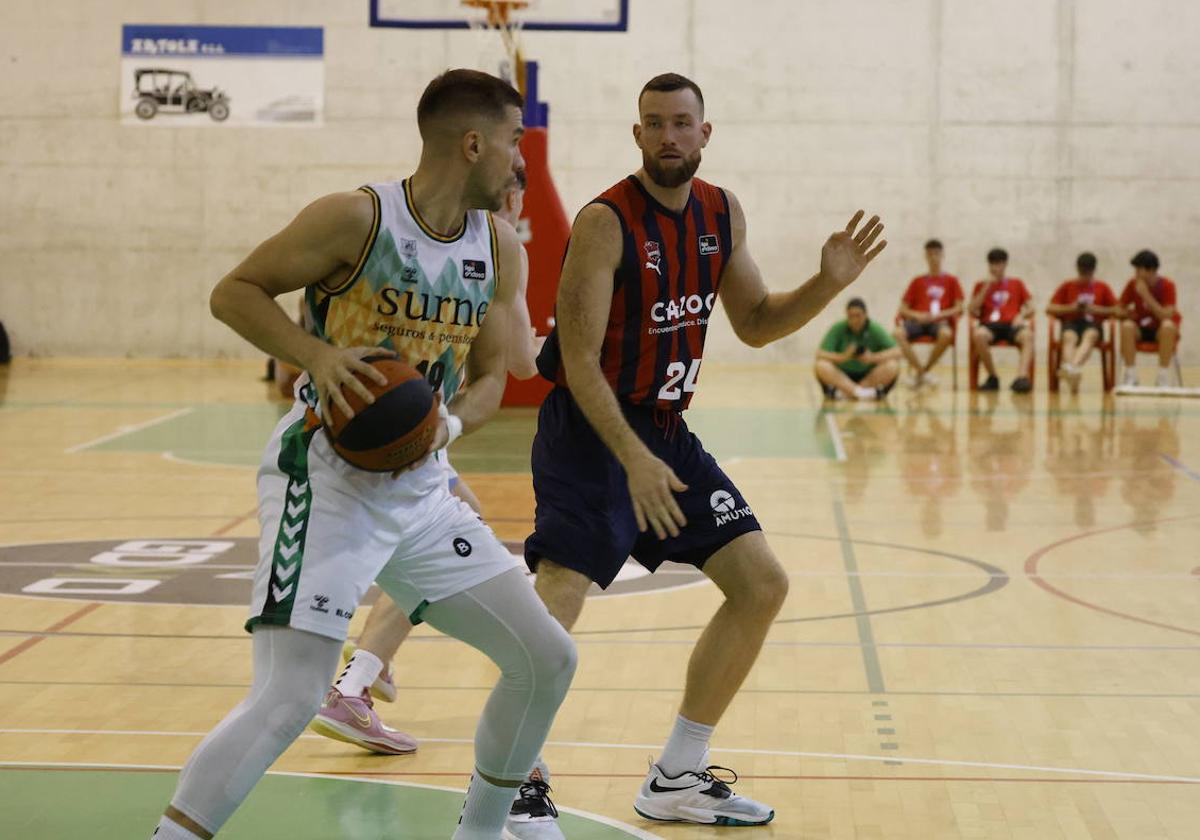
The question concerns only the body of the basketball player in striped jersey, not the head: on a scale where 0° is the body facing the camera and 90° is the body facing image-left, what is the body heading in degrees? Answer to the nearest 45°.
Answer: approximately 315°

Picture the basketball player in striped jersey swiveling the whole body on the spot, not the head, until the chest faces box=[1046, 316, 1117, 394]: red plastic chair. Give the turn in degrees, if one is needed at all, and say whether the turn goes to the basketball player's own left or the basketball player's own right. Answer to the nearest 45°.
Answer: approximately 135° to the basketball player's own left

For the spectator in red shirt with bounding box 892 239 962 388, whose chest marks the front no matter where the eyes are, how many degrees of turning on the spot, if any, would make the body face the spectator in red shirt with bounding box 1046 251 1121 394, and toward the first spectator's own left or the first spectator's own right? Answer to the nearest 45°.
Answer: approximately 90° to the first spectator's own left

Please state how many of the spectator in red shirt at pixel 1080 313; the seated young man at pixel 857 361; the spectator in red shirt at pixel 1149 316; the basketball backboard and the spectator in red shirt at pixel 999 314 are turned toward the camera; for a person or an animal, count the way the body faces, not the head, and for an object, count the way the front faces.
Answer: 5

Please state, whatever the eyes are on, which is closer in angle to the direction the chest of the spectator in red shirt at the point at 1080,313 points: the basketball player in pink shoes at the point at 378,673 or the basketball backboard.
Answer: the basketball player in pink shoes

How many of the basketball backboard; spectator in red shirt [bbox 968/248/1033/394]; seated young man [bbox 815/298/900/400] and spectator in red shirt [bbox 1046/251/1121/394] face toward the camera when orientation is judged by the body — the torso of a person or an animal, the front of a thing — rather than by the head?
4

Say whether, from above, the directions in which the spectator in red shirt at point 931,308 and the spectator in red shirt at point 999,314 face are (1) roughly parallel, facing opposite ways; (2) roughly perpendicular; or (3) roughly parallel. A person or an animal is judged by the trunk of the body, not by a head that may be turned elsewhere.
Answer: roughly parallel

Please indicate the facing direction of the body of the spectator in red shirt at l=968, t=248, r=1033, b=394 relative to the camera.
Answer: toward the camera

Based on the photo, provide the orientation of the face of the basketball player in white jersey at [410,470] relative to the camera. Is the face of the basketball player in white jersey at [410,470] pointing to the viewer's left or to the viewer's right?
to the viewer's right

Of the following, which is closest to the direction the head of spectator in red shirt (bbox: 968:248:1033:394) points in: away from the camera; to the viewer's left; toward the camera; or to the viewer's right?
toward the camera

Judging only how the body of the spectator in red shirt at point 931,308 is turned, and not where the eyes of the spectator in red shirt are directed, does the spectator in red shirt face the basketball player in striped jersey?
yes

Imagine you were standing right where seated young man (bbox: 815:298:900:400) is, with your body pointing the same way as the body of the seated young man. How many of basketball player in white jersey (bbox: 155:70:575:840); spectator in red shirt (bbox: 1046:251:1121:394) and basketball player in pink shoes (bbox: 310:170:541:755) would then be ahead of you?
2

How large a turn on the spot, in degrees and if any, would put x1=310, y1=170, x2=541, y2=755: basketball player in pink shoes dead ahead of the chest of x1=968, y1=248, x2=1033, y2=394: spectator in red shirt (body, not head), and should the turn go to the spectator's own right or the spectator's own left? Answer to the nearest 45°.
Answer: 0° — they already face them

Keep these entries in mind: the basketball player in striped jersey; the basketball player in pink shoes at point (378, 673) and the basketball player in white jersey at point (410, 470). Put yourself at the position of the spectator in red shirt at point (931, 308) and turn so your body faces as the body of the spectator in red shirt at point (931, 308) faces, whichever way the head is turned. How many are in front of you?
3

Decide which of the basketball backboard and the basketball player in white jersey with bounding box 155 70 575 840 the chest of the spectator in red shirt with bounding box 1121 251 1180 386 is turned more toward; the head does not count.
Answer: the basketball player in white jersey

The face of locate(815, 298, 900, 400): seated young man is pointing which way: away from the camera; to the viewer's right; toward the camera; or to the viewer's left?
toward the camera

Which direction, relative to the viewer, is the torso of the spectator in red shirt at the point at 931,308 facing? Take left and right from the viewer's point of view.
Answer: facing the viewer

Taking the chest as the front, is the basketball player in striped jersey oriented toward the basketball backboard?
no

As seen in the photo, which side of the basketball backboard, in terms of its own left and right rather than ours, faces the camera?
front

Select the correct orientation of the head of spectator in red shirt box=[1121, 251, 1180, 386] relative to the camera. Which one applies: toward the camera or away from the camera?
toward the camera
